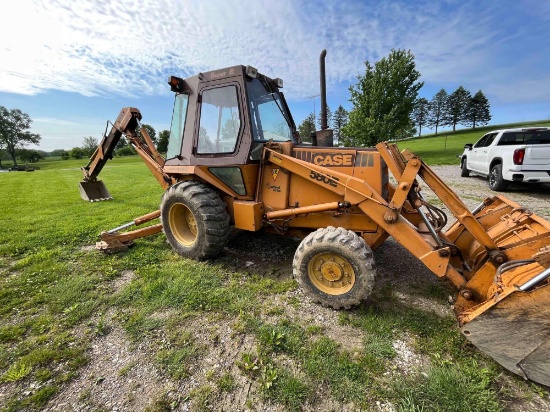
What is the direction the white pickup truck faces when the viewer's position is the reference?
facing away from the viewer and to the left of the viewer

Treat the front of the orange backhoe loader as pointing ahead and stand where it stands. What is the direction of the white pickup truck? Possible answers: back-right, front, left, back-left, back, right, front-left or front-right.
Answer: left

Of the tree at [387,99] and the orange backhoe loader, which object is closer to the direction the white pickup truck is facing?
the tree

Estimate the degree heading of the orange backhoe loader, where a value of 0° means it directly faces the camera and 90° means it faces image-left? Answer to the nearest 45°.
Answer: approximately 315°

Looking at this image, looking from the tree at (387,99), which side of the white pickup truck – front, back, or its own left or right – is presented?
front
